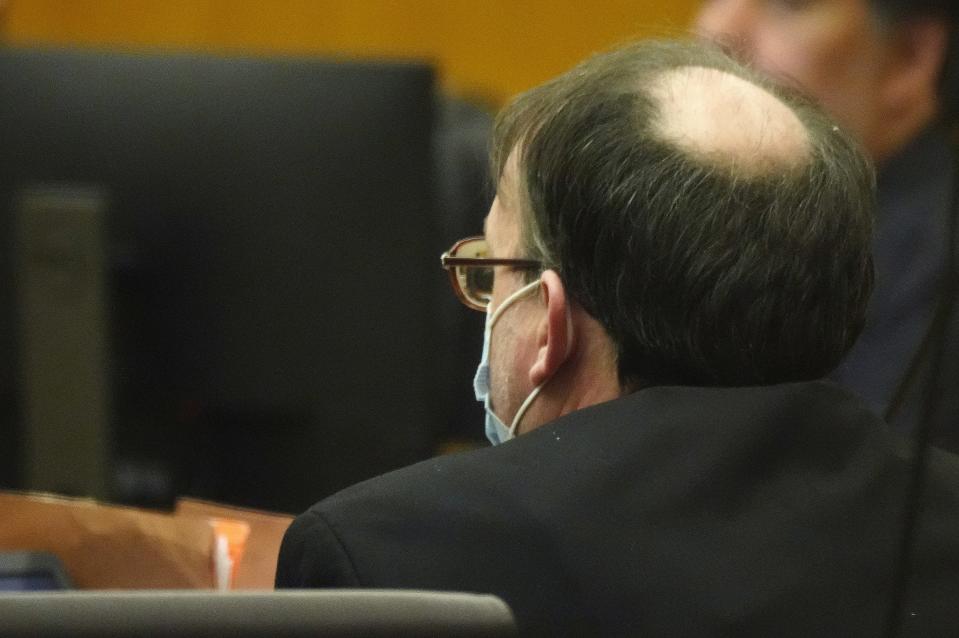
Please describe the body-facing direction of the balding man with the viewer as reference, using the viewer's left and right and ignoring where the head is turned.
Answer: facing away from the viewer and to the left of the viewer

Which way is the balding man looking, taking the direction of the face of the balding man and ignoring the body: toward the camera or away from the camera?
away from the camera

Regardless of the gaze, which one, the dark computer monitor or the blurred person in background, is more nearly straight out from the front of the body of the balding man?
the dark computer monitor

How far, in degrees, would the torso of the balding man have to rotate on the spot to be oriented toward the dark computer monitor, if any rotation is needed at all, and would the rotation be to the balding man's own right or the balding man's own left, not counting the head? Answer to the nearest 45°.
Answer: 0° — they already face it

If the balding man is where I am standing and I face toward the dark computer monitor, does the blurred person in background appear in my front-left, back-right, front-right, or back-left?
front-right

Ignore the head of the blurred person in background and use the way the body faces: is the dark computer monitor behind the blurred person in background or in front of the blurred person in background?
in front

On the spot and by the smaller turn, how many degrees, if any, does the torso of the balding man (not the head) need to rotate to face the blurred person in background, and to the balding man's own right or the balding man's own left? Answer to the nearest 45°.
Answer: approximately 45° to the balding man's own right

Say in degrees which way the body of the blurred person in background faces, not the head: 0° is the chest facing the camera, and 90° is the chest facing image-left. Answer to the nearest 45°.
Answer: approximately 90°

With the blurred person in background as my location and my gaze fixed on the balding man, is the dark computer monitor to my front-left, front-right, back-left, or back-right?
front-right

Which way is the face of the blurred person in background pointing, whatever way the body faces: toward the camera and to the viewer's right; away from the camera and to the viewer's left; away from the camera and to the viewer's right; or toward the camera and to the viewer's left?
toward the camera and to the viewer's left
